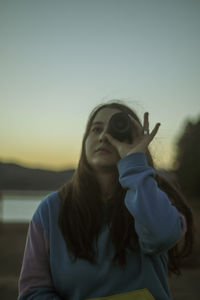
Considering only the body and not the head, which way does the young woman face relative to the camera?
toward the camera
